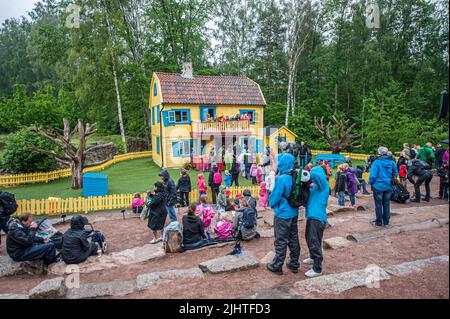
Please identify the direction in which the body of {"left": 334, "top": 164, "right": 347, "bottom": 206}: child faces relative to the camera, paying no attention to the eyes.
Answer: away from the camera

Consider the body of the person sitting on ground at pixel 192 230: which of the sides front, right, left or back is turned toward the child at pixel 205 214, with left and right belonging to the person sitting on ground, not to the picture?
front

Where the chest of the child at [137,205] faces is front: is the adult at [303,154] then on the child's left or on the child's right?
on the child's right

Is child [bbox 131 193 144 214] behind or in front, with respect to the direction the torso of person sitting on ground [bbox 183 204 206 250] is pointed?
in front

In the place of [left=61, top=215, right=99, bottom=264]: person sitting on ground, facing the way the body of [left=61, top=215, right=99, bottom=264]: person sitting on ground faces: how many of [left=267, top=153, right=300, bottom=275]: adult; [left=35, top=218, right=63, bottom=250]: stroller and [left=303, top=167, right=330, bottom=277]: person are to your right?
2

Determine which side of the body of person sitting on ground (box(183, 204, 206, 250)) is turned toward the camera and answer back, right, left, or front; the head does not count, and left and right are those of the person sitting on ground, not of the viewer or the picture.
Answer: back

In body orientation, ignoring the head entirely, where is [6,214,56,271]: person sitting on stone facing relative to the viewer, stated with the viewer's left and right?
facing to the right of the viewer

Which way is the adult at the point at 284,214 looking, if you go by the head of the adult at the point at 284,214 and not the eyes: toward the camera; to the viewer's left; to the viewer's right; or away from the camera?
away from the camera

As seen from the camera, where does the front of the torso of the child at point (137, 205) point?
away from the camera
